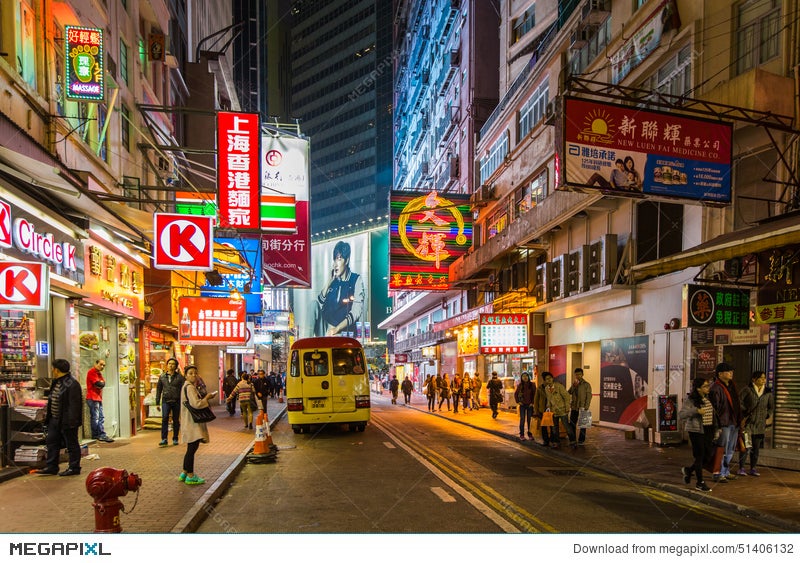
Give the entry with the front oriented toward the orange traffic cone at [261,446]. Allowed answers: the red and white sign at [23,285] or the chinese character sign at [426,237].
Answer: the chinese character sign

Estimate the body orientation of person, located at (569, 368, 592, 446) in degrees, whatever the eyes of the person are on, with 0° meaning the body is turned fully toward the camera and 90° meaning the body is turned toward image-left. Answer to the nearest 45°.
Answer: approximately 45°

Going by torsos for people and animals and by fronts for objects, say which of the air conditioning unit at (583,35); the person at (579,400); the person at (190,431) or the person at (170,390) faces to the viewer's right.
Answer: the person at (190,431)

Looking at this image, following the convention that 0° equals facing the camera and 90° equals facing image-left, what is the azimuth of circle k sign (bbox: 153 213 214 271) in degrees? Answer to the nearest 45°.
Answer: approximately 0°

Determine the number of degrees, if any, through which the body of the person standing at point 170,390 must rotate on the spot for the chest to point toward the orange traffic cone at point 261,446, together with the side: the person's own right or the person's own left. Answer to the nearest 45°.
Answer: approximately 45° to the person's own left

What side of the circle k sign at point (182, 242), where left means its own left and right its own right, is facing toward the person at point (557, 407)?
left

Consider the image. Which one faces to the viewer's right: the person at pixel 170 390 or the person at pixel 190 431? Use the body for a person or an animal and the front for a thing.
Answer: the person at pixel 190 431
